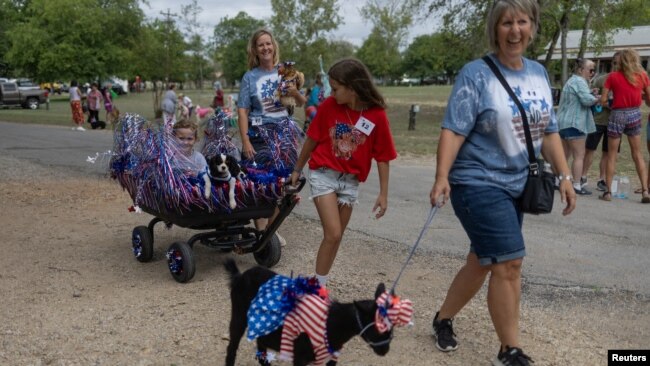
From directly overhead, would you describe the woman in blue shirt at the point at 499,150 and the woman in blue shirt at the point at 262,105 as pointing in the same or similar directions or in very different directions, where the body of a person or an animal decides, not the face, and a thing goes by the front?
same or similar directions

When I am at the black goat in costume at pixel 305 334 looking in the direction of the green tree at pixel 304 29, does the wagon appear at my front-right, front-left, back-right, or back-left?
front-left

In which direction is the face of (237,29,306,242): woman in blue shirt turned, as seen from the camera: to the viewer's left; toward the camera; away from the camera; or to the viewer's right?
toward the camera

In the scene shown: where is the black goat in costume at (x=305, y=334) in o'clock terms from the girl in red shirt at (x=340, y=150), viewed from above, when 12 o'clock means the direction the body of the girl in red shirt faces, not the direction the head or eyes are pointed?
The black goat in costume is roughly at 12 o'clock from the girl in red shirt.

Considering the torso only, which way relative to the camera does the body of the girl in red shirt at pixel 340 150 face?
toward the camera

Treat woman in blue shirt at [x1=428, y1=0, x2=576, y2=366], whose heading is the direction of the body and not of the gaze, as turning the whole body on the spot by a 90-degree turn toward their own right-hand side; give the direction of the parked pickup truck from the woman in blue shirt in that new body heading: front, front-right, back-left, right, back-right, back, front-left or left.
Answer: right

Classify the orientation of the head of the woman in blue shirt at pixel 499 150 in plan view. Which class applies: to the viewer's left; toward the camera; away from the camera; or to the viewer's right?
toward the camera

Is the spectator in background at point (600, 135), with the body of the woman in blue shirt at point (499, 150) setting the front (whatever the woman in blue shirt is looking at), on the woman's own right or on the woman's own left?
on the woman's own left

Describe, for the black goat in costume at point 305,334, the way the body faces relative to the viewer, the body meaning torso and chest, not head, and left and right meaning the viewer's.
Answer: facing to the right of the viewer

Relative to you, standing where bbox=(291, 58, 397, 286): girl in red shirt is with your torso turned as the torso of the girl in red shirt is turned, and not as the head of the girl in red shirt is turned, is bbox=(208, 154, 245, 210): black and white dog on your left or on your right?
on your right

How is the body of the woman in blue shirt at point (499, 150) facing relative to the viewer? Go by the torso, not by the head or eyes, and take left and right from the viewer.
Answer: facing the viewer and to the right of the viewer

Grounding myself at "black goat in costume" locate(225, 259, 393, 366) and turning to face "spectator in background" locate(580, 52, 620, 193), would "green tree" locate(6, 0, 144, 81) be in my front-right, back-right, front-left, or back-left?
front-left

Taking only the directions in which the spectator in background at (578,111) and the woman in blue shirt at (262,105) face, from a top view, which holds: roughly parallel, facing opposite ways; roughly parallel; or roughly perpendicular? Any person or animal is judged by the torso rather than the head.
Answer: roughly perpendicular
